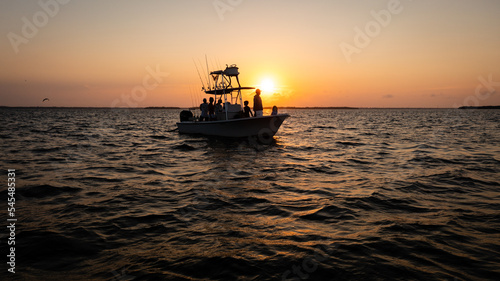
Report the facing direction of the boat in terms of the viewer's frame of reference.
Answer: facing to the right of the viewer
